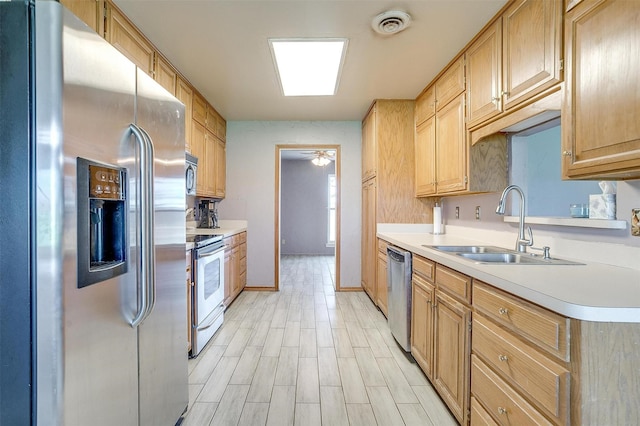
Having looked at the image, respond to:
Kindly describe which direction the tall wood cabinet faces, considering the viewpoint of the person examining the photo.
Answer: facing to the left of the viewer

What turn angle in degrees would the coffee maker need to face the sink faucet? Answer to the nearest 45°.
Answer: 0° — it already faces it

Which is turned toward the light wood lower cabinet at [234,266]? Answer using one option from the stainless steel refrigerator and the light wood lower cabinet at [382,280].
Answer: the light wood lower cabinet at [382,280]

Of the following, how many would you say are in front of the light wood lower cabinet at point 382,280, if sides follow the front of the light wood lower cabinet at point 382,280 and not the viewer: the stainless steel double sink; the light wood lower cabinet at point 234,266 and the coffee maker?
2

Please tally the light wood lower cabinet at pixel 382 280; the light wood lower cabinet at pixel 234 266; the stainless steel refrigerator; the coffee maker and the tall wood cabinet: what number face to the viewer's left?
2

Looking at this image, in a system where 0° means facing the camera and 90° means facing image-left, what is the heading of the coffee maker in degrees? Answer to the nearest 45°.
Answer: approximately 315°

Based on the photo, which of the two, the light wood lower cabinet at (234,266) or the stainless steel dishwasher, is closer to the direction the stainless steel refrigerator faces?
the stainless steel dishwasher

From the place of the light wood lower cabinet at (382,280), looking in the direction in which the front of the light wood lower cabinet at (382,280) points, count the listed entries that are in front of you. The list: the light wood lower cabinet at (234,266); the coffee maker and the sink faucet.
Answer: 2

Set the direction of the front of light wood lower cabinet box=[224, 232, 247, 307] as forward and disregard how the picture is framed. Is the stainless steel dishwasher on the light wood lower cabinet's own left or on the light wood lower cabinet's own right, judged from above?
on the light wood lower cabinet's own right

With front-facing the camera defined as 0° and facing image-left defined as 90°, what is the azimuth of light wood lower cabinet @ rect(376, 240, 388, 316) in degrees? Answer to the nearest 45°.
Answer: approximately 90°

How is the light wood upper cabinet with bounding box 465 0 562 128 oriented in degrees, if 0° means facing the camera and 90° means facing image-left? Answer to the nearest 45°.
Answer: approximately 45°

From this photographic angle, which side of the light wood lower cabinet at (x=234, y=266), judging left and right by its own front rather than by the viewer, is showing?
right

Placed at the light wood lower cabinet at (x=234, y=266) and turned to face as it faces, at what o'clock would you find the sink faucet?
The sink faucet is roughly at 2 o'clock from the light wood lower cabinet.

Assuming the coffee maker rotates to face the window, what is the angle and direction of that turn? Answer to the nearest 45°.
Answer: approximately 90° to its left
